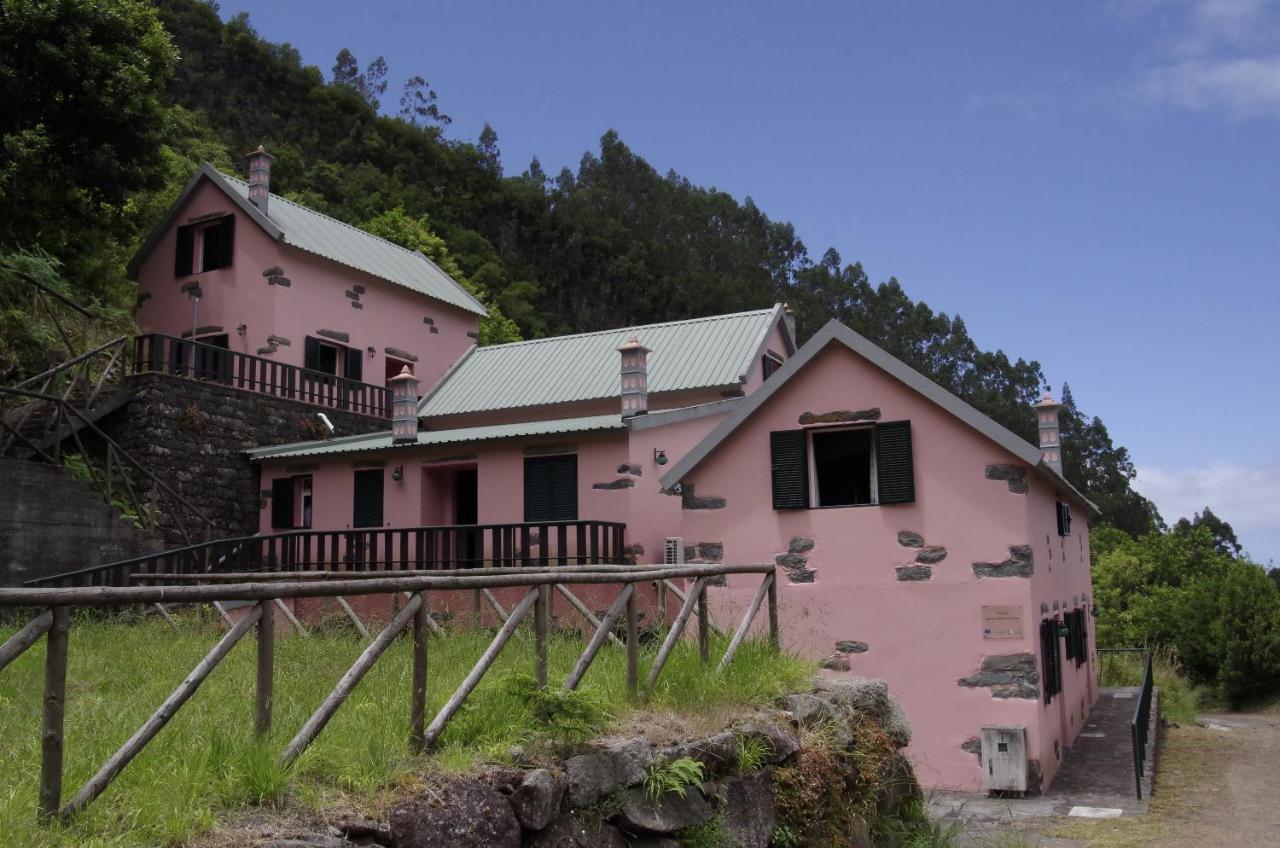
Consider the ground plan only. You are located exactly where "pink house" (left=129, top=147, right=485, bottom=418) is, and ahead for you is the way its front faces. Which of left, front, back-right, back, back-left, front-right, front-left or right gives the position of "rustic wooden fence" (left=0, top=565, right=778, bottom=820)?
front-right

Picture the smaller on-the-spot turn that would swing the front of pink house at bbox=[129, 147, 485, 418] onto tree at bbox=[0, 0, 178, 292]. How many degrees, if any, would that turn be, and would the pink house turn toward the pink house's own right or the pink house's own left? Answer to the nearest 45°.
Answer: approximately 90° to the pink house's own right

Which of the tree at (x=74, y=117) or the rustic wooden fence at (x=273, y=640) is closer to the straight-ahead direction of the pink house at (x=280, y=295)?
the rustic wooden fence

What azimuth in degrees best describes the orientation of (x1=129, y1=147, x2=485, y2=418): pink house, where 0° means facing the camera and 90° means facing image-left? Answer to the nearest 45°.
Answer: approximately 315°

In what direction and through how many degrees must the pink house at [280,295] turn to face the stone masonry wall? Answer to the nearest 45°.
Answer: approximately 45° to its right

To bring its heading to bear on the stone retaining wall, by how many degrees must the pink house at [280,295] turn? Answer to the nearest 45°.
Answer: approximately 45° to its right

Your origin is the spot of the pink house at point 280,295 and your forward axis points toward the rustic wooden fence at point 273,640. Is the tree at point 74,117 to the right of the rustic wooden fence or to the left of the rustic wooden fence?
right

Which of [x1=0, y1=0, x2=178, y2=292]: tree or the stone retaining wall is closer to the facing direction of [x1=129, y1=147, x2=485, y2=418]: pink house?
the stone retaining wall
